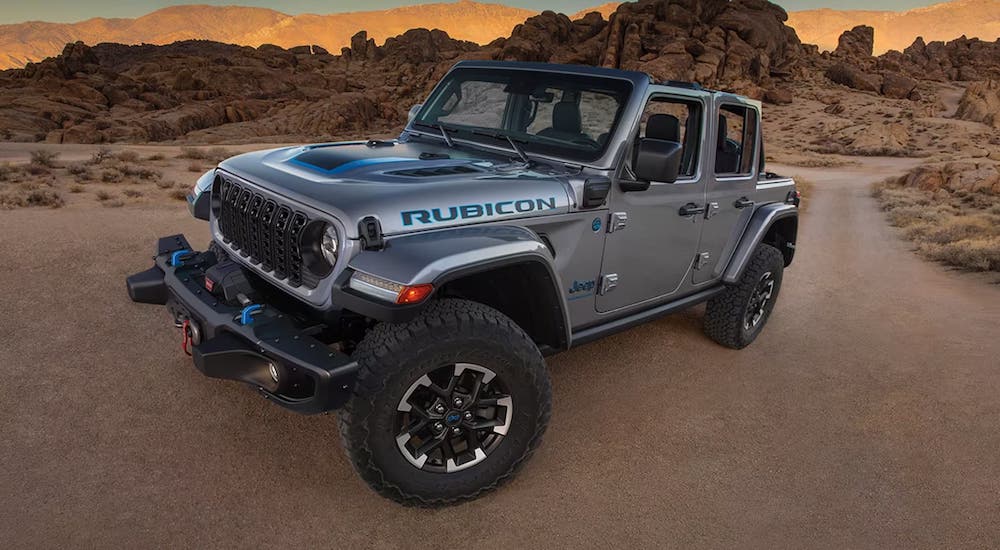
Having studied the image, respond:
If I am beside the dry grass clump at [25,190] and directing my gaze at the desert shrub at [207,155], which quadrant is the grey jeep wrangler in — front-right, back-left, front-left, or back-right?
back-right

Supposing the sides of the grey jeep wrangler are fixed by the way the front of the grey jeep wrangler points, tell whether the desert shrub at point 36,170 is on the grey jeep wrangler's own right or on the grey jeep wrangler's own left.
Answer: on the grey jeep wrangler's own right

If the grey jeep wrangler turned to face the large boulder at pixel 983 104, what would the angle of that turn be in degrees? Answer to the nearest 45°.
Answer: approximately 180°

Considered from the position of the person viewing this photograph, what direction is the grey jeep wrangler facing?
facing the viewer and to the left of the viewer

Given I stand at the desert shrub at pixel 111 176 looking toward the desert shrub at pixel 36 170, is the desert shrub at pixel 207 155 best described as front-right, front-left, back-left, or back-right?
front-right

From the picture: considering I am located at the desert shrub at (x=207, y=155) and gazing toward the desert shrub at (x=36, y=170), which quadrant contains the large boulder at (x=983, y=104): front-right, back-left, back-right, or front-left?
back-left

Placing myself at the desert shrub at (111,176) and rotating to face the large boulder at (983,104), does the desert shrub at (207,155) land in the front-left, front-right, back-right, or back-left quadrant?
front-left

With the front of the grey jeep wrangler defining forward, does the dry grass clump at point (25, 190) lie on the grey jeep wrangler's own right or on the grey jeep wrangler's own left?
on the grey jeep wrangler's own right

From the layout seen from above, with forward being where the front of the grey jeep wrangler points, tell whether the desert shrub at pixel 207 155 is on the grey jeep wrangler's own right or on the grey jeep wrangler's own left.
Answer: on the grey jeep wrangler's own right

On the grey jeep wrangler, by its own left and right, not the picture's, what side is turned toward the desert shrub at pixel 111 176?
right

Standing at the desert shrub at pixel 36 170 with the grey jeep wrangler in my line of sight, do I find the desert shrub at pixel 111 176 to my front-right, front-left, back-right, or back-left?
front-left

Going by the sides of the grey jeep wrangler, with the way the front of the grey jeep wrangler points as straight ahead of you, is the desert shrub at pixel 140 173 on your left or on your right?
on your right
